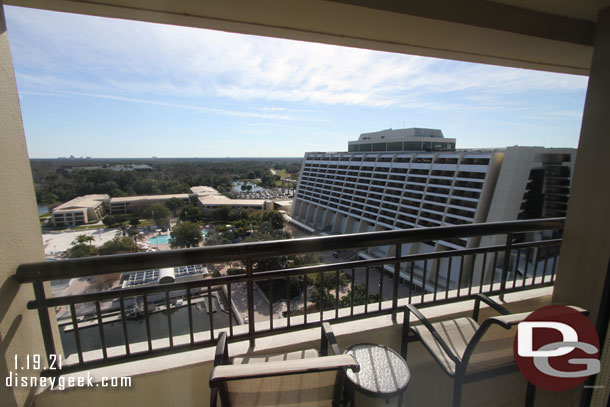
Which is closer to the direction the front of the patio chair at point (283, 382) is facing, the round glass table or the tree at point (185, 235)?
the tree

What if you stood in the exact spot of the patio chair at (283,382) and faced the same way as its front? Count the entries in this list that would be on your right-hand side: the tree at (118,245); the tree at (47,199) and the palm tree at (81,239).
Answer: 0

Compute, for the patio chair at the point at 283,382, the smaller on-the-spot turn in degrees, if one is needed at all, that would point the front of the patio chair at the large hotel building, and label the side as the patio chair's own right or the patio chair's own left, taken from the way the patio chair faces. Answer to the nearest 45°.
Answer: approximately 45° to the patio chair's own right

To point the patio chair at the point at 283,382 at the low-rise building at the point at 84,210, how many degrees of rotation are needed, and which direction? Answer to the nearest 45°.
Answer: approximately 45° to its left

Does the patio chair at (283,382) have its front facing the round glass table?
no

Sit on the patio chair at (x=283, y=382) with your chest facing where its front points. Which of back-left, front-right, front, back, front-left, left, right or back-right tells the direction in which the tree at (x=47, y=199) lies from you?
front-left

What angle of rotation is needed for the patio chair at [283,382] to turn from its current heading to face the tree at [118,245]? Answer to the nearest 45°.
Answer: approximately 45° to its left

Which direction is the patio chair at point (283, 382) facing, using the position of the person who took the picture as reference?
facing away from the viewer

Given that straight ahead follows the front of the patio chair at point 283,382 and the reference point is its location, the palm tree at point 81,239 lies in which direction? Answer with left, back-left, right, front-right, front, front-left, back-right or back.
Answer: front-left

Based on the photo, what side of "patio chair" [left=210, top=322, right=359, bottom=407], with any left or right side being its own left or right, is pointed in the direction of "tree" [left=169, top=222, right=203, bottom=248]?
front

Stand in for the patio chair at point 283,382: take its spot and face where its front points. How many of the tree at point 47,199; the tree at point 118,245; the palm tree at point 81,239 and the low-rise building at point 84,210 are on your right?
0

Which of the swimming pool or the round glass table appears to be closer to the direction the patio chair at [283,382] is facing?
the swimming pool

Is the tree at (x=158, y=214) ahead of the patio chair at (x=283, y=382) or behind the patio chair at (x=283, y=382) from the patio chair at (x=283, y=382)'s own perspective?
ahead
